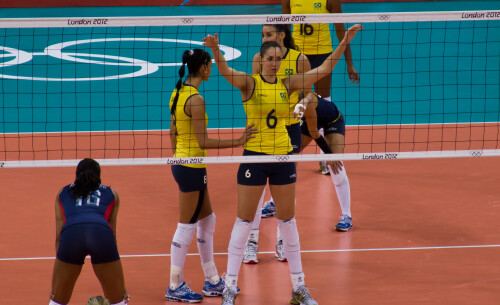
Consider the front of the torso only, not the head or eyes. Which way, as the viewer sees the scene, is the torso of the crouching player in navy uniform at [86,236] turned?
away from the camera

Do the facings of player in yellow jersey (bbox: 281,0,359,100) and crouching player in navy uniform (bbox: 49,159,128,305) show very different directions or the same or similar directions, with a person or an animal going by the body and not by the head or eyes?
very different directions

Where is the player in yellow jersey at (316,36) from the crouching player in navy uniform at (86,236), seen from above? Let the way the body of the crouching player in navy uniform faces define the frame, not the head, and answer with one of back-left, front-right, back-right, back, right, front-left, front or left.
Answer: front-right

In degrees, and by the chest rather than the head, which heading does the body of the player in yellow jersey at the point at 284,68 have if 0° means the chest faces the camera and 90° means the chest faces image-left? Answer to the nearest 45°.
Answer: approximately 45°

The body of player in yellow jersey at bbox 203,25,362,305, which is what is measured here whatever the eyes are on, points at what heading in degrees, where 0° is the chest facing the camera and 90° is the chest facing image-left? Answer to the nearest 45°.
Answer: approximately 0°

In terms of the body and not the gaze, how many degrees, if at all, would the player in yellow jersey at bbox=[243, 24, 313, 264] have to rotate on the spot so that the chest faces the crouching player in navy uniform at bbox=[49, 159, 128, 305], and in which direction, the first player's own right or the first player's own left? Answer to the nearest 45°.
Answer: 0° — they already face them

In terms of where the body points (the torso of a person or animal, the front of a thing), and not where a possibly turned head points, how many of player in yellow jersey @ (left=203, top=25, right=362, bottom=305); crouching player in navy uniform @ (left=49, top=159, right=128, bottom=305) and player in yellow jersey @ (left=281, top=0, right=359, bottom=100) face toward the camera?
2

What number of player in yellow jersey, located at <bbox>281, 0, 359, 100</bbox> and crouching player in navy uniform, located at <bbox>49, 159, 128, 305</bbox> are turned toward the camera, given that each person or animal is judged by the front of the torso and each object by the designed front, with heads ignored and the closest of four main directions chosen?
1

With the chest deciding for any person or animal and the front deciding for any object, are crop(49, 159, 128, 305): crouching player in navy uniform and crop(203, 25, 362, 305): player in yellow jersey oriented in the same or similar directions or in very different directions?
very different directions

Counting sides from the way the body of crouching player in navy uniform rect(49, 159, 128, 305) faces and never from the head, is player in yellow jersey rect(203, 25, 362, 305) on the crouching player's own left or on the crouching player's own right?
on the crouching player's own right

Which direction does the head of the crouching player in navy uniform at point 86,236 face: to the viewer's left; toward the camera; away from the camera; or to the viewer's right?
away from the camera
